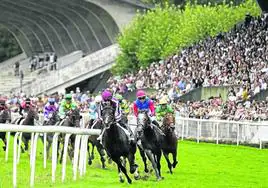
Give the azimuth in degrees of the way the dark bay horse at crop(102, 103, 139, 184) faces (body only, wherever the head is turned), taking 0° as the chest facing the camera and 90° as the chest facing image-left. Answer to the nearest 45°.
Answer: approximately 0°

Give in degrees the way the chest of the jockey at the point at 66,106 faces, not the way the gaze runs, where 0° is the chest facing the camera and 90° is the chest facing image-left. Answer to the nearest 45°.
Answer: approximately 315°

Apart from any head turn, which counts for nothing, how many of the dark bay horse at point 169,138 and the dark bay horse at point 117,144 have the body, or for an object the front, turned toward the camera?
2
